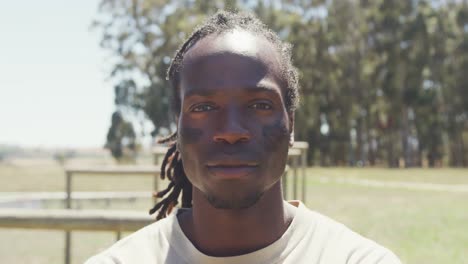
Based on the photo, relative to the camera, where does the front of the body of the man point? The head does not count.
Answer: toward the camera

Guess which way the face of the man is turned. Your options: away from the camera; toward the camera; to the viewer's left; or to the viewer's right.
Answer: toward the camera

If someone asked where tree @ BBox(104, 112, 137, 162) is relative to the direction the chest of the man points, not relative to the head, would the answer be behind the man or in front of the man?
behind
